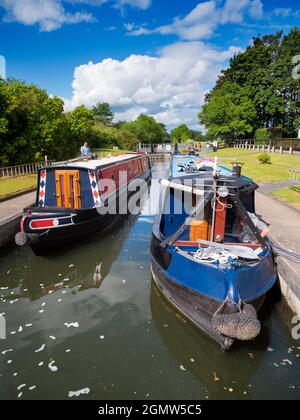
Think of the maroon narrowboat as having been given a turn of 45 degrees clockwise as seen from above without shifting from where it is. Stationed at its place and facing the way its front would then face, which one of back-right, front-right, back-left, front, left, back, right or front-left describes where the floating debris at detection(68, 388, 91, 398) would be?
left

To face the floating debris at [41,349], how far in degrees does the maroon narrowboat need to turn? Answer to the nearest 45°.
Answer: approximately 45° to its left

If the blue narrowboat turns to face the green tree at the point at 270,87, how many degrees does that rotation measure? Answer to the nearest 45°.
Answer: approximately 180°

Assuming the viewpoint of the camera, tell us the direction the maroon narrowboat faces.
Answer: facing the viewer and to the left of the viewer

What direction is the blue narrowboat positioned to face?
toward the camera

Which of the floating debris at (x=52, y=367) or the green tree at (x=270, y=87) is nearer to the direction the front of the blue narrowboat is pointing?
the floating debris

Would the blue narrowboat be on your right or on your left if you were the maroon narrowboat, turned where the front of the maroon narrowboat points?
on your left

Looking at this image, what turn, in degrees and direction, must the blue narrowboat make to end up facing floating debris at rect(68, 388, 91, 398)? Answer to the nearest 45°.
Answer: approximately 45° to its right

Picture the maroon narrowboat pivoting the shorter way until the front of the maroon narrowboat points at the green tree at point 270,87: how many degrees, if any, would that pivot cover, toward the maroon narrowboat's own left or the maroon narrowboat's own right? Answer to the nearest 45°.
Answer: approximately 180°

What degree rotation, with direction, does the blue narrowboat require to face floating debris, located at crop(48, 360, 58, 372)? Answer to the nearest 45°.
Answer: approximately 45° to its right

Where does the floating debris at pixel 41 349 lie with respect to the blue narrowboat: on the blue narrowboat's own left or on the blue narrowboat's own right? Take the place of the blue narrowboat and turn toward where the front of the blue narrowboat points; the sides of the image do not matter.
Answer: on the blue narrowboat's own right

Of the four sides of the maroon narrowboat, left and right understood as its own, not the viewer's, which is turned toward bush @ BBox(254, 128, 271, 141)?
back

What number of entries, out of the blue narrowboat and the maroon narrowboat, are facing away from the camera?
0
